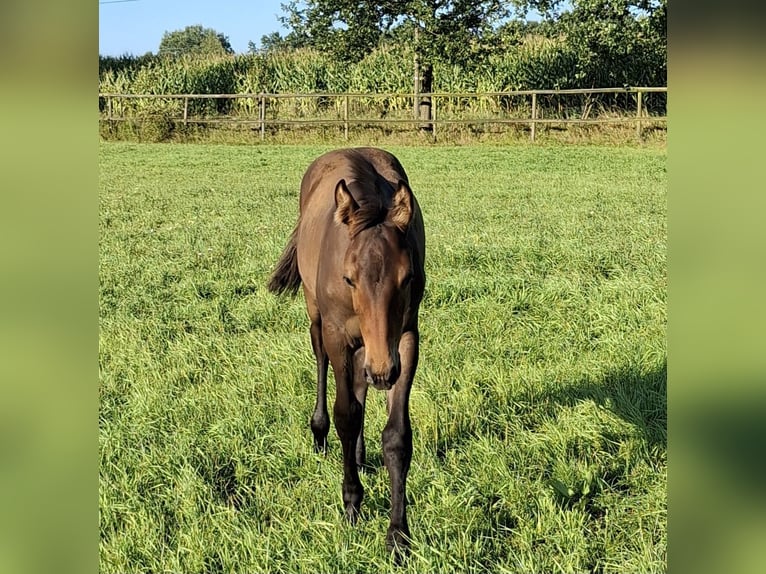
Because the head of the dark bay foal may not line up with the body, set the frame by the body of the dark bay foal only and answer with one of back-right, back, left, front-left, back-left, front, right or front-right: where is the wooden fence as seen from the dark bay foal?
back

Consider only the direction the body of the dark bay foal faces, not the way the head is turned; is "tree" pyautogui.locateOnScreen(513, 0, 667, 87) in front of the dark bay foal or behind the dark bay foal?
behind

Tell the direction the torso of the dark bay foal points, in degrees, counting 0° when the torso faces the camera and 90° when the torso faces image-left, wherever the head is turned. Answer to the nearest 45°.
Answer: approximately 0°
